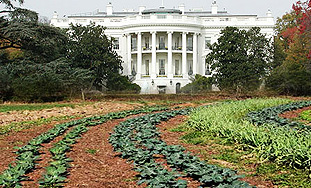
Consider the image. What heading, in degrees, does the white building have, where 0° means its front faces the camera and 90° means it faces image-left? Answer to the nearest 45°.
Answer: approximately 0°

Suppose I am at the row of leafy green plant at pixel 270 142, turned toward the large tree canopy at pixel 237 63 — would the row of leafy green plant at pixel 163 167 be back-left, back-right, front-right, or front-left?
back-left

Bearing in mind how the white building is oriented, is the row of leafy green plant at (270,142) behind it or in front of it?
in front

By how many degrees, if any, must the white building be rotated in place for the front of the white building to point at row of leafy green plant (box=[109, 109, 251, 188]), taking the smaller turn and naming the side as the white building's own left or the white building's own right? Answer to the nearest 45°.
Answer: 0° — it already faces it

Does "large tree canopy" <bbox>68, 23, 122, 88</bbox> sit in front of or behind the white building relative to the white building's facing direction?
in front

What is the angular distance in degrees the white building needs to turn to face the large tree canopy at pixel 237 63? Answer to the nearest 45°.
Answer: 0° — it already faces it
